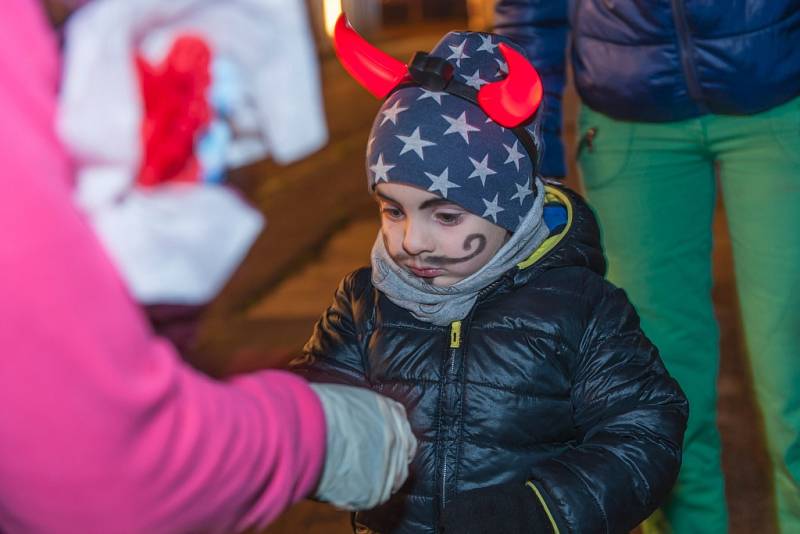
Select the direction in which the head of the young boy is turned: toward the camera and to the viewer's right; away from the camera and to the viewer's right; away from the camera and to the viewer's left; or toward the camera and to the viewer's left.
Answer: toward the camera and to the viewer's left

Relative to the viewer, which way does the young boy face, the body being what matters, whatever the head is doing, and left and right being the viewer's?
facing the viewer and to the left of the viewer
